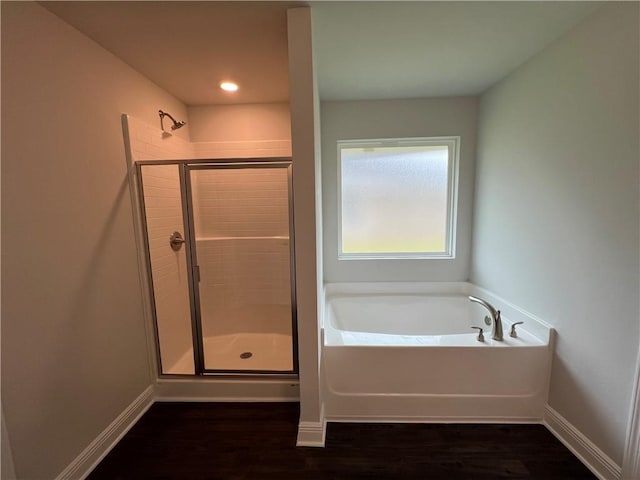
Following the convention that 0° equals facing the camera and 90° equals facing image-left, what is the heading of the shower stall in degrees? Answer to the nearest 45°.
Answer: approximately 0°

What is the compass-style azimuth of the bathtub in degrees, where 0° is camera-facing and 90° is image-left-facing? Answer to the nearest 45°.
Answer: approximately 0°

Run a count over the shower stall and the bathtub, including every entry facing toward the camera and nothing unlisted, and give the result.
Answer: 2

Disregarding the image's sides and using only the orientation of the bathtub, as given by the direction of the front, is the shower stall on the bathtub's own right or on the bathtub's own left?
on the bathtub's own right

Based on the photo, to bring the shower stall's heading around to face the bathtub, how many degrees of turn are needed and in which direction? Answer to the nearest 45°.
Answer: approximately 45° to its left

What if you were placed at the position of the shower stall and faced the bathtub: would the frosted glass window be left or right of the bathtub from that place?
left

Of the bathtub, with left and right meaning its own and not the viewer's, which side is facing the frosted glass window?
back
